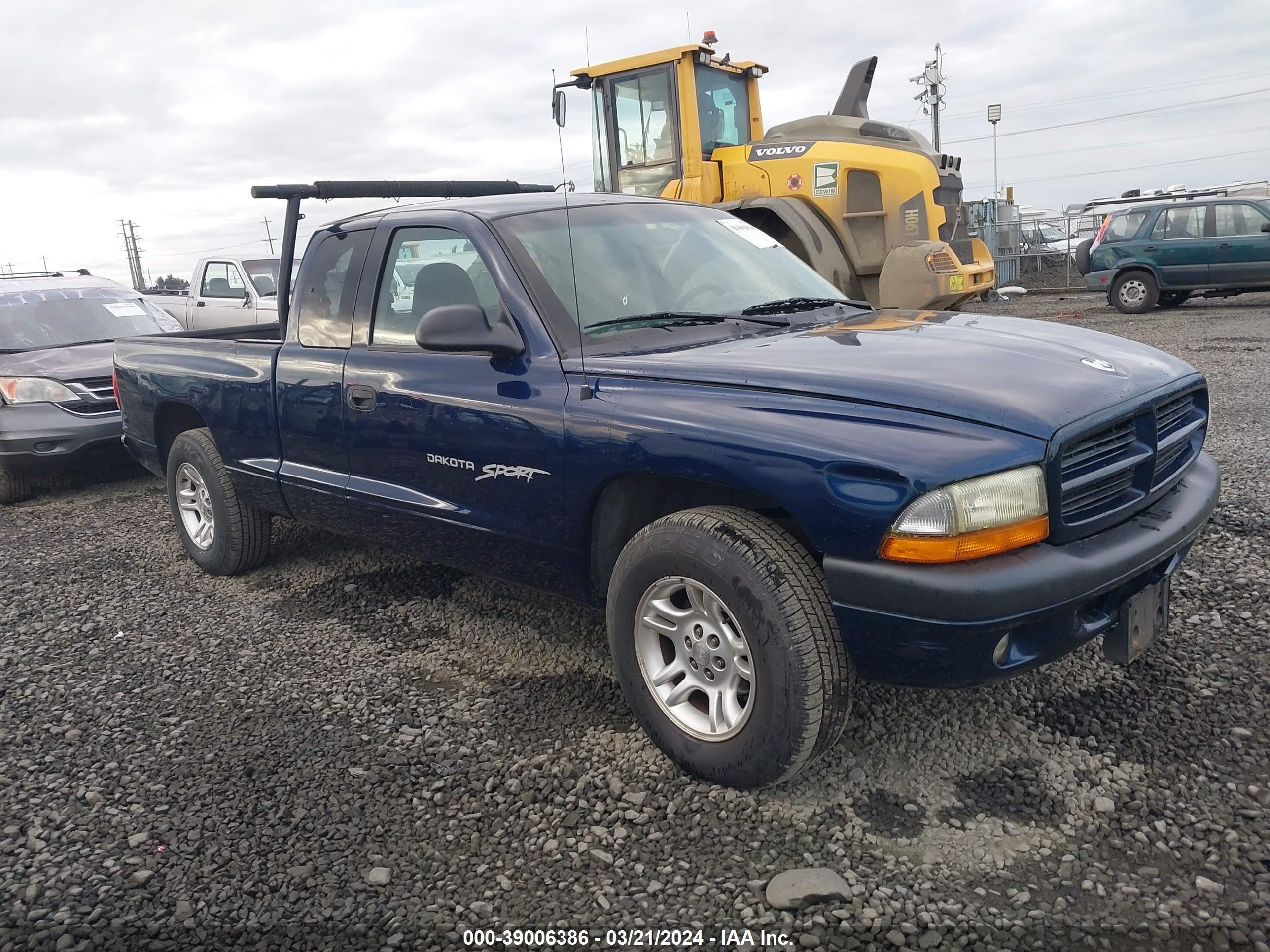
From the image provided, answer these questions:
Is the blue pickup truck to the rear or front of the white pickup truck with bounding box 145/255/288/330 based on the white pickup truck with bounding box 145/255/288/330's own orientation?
to the front

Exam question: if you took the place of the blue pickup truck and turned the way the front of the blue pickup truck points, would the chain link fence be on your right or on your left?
on your left

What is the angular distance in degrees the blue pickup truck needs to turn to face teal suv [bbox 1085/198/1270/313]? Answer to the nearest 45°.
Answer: approximately 90° to its left

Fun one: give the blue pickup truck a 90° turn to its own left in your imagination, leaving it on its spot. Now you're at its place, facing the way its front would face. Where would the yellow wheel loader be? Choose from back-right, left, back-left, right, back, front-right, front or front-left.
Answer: front-left

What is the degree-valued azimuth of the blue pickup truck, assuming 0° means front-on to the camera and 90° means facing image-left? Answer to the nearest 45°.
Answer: approximately 315°

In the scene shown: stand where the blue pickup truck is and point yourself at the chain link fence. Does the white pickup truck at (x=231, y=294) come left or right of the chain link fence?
left

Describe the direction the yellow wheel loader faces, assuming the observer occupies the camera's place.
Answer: facing away from the viewer and to the left of the viewer

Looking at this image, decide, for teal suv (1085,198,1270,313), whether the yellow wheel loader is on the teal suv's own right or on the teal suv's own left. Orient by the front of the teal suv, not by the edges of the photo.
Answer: on the teal suv's own right
